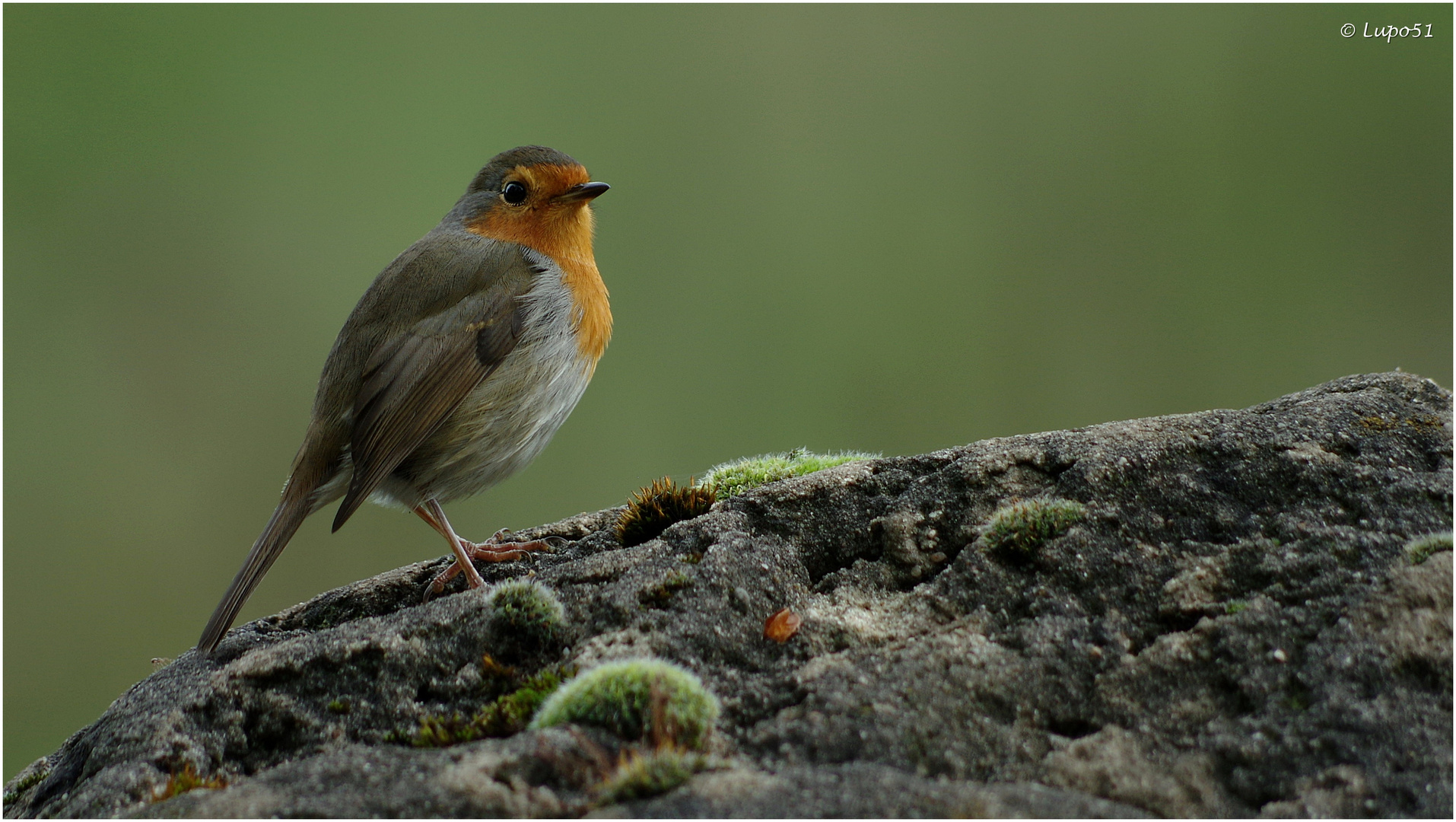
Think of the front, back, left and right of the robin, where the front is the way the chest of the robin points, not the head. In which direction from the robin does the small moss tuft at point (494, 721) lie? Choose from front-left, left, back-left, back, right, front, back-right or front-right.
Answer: right

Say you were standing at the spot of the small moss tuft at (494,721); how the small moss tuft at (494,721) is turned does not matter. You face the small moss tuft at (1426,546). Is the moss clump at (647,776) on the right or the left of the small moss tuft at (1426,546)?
right

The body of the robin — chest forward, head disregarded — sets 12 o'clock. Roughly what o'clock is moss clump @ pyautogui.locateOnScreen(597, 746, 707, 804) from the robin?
The moss clump is roughly at 3 o'clock from the robin.

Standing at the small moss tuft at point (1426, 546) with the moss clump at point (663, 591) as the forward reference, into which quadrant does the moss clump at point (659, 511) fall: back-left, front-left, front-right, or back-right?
front-right

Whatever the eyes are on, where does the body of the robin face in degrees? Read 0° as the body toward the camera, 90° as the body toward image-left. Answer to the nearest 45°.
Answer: approximately 270°
